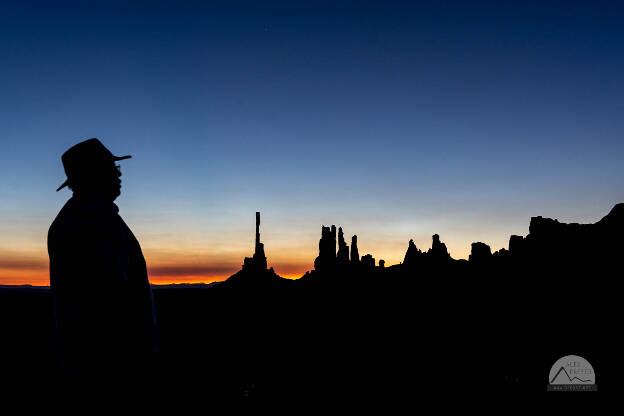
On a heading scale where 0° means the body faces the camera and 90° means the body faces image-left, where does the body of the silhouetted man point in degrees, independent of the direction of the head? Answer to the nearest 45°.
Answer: approximately 270°

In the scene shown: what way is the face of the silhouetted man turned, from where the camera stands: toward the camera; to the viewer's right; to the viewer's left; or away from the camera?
to the viewer's right
